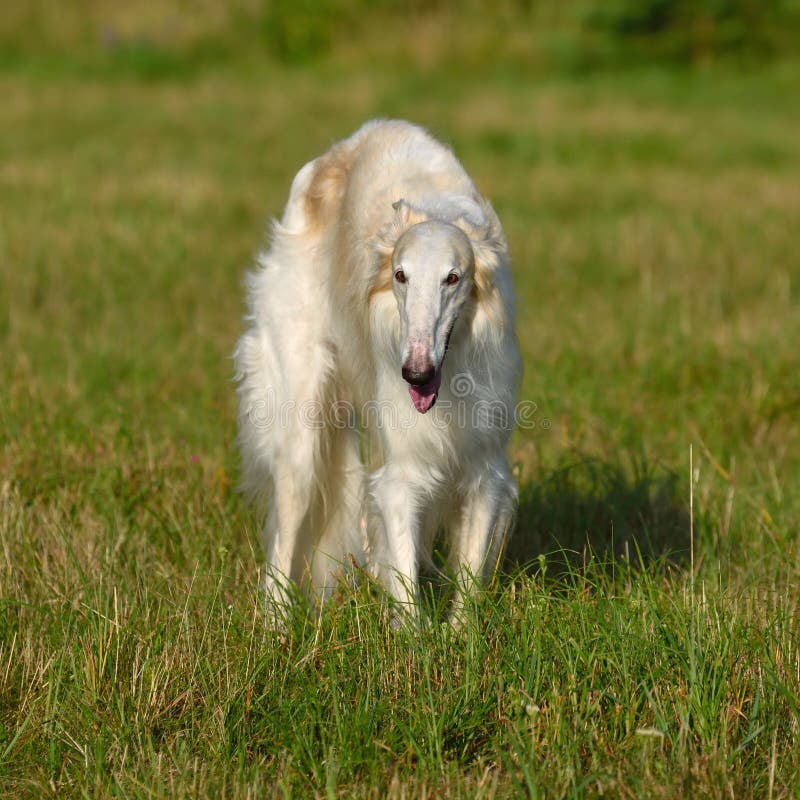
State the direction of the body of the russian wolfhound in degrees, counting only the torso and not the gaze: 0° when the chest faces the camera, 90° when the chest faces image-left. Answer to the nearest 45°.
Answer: approximately 315°
